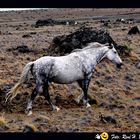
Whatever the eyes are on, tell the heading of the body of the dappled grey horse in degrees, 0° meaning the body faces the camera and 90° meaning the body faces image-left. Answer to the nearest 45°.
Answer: approximately 270°
